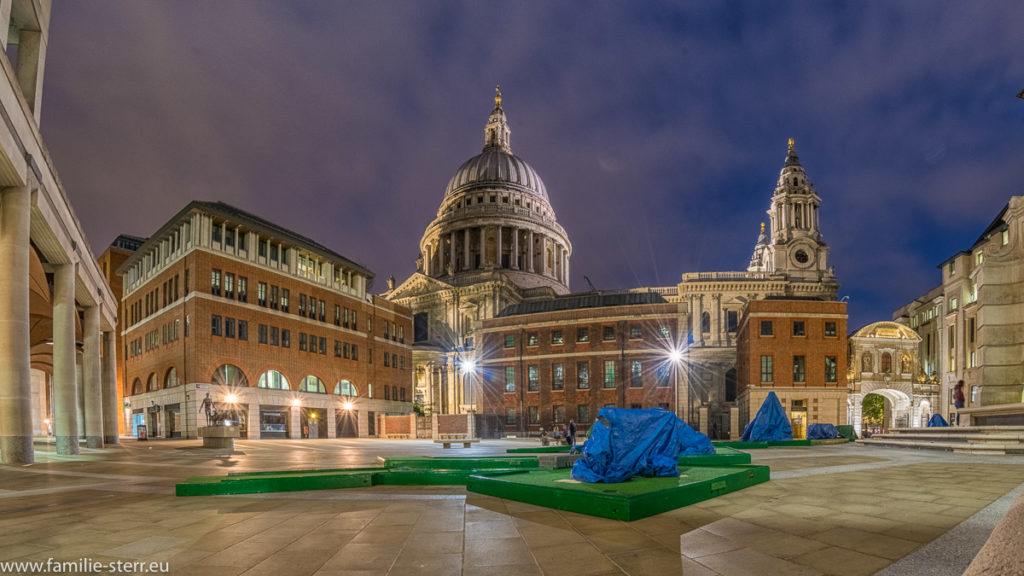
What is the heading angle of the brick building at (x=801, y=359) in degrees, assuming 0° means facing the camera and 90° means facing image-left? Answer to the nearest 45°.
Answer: approximately 0°

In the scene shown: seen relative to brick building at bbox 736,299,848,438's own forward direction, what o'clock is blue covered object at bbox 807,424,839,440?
The blue covered object is roughly at 12 o'clock from the brick building.

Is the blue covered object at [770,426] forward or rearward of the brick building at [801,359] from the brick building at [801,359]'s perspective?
forward

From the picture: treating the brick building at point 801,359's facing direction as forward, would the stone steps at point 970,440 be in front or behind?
in front

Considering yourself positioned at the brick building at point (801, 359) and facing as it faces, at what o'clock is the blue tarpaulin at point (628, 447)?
The blue tarpaulin is roughly at 12 o'clock from the brick building.

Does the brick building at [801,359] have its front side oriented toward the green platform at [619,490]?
yes
